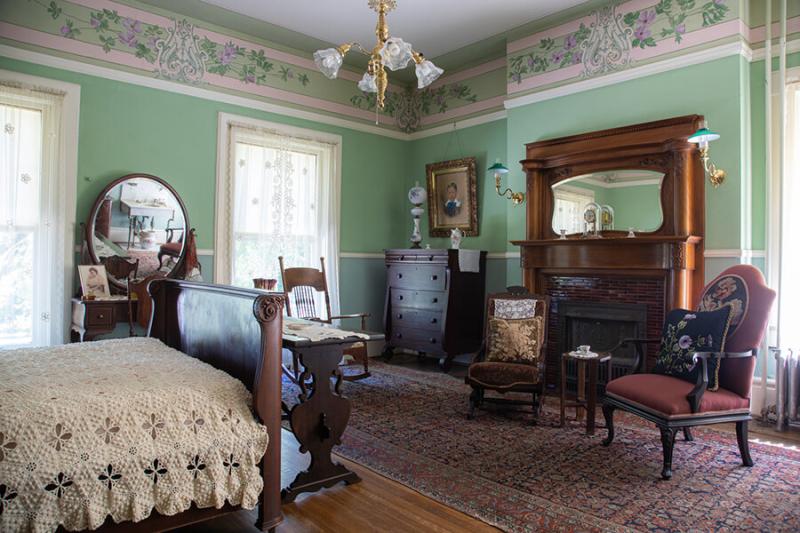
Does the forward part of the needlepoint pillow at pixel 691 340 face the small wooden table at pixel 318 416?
yes

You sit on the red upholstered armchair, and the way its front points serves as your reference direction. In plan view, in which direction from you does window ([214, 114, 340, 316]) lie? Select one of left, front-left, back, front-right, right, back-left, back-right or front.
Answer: front-right

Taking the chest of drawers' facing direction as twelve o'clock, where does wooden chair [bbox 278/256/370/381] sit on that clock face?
The wooden chair is roughly at 1 o'clock from the chest of drawers.

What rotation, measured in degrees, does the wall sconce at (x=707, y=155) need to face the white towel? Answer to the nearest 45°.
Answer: approximately 45° to its right

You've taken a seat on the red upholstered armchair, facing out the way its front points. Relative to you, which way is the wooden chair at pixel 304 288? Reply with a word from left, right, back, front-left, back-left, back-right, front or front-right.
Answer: front-right

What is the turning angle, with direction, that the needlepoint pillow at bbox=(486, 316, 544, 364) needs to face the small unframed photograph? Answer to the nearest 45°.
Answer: approximately 90° to its right

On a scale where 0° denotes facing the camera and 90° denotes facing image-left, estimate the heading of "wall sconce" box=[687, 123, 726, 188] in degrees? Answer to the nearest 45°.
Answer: approximately 45°
